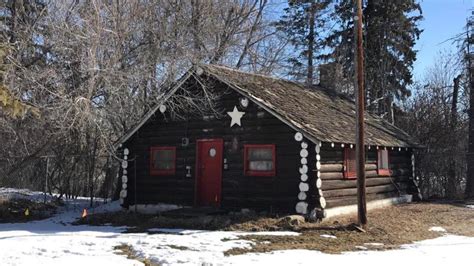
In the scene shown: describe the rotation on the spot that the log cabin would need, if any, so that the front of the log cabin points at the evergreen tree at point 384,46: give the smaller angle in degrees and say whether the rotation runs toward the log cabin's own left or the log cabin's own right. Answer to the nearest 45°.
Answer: approximately 180°

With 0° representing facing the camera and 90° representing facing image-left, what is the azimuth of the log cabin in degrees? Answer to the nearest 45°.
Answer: approximately 45°

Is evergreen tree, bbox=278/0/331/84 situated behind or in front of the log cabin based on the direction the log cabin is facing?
behind
